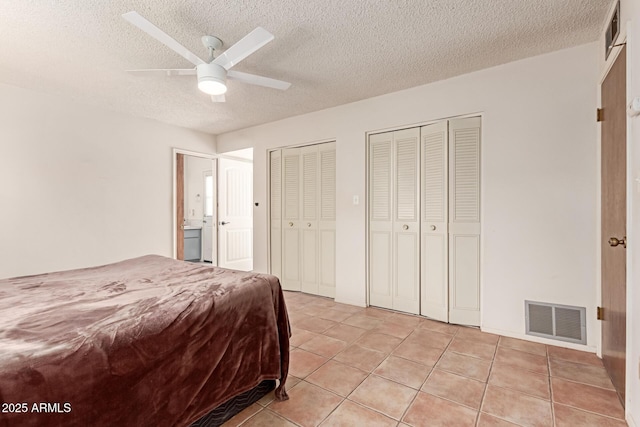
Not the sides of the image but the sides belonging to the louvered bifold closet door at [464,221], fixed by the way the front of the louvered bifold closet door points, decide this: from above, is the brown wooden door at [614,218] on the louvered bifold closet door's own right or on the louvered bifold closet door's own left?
on the louvered bifold closet door's own left

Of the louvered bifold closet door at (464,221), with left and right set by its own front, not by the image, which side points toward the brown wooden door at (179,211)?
right

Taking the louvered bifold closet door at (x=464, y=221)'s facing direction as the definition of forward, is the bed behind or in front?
in front

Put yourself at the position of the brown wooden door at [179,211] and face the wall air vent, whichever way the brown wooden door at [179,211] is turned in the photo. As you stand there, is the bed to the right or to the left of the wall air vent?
right

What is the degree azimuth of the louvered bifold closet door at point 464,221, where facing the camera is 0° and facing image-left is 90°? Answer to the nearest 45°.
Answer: approximately 0°

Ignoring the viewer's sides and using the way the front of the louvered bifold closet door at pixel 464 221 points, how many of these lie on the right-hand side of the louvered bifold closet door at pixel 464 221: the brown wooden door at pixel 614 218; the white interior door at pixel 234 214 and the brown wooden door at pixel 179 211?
2

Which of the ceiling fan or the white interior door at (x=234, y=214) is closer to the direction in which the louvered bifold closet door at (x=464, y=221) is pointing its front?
the ceiling fan

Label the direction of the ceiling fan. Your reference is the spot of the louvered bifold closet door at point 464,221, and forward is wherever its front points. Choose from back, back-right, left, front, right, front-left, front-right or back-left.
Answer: front-right

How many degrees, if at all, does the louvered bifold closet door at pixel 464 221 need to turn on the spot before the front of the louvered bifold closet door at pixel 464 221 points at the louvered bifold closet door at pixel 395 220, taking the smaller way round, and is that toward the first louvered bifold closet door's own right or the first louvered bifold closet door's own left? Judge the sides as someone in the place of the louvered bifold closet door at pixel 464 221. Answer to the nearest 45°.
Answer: approximately 90° to the first louvered bifold closet door's own right

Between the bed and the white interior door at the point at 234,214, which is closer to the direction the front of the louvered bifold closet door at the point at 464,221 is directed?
the bed

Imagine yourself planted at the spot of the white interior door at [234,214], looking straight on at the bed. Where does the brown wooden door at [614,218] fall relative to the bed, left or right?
left

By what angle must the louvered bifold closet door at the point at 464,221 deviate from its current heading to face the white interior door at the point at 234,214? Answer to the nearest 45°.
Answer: approximately 90° to its right
